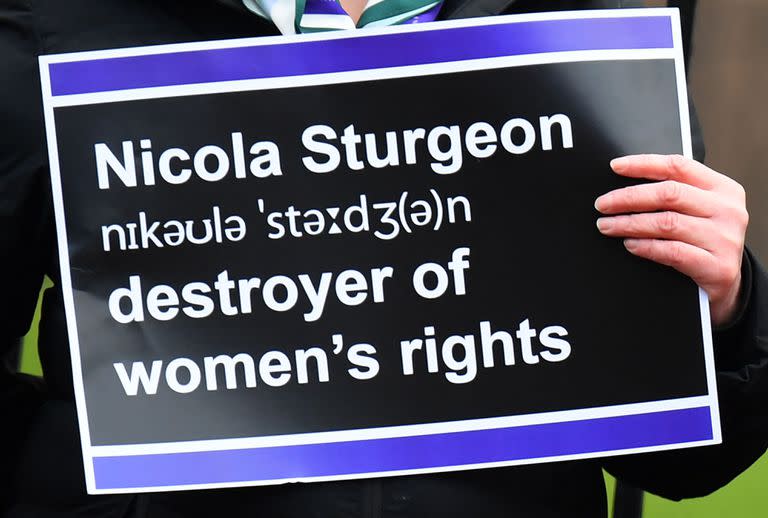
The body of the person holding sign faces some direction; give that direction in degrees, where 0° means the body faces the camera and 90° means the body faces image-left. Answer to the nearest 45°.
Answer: approximately 0°
